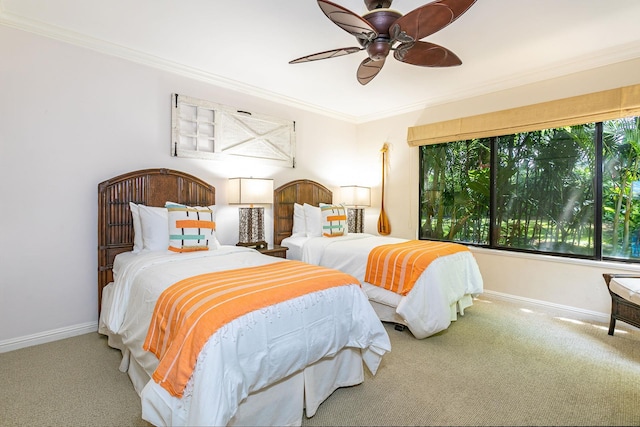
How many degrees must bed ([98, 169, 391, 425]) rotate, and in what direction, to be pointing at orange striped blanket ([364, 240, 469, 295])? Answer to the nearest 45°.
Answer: approximately 90° to its left

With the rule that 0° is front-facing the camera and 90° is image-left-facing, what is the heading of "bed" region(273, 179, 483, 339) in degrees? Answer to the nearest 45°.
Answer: approximately 315°

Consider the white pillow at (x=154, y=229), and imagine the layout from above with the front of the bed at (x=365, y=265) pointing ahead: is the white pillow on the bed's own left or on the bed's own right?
on the bed's own right

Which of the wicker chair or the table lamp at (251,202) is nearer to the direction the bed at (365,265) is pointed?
the wicker chair

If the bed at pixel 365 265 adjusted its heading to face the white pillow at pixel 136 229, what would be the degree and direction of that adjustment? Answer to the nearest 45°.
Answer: approximately 135° to its right

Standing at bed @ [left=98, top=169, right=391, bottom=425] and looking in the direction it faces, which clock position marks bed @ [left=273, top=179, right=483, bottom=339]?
bed @ [left=273, top=179, right=483, bottom=339] is roughly at 9 o'clock from bed @ [left=98, top=169, right=391, bottom=425].

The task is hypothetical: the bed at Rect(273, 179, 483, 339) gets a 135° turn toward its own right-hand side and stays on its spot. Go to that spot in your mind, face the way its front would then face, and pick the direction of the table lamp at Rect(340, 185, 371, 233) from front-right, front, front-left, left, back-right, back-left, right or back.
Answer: right

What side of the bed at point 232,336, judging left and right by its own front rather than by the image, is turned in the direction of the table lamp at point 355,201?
left

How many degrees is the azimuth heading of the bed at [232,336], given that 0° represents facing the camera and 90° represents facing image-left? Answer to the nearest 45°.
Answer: approximately 315°

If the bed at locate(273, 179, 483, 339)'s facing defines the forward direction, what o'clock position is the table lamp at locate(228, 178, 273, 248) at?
The table lamp is roughly at 5 o'clock from the bed.

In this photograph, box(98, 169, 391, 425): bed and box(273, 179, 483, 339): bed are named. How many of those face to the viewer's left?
0
